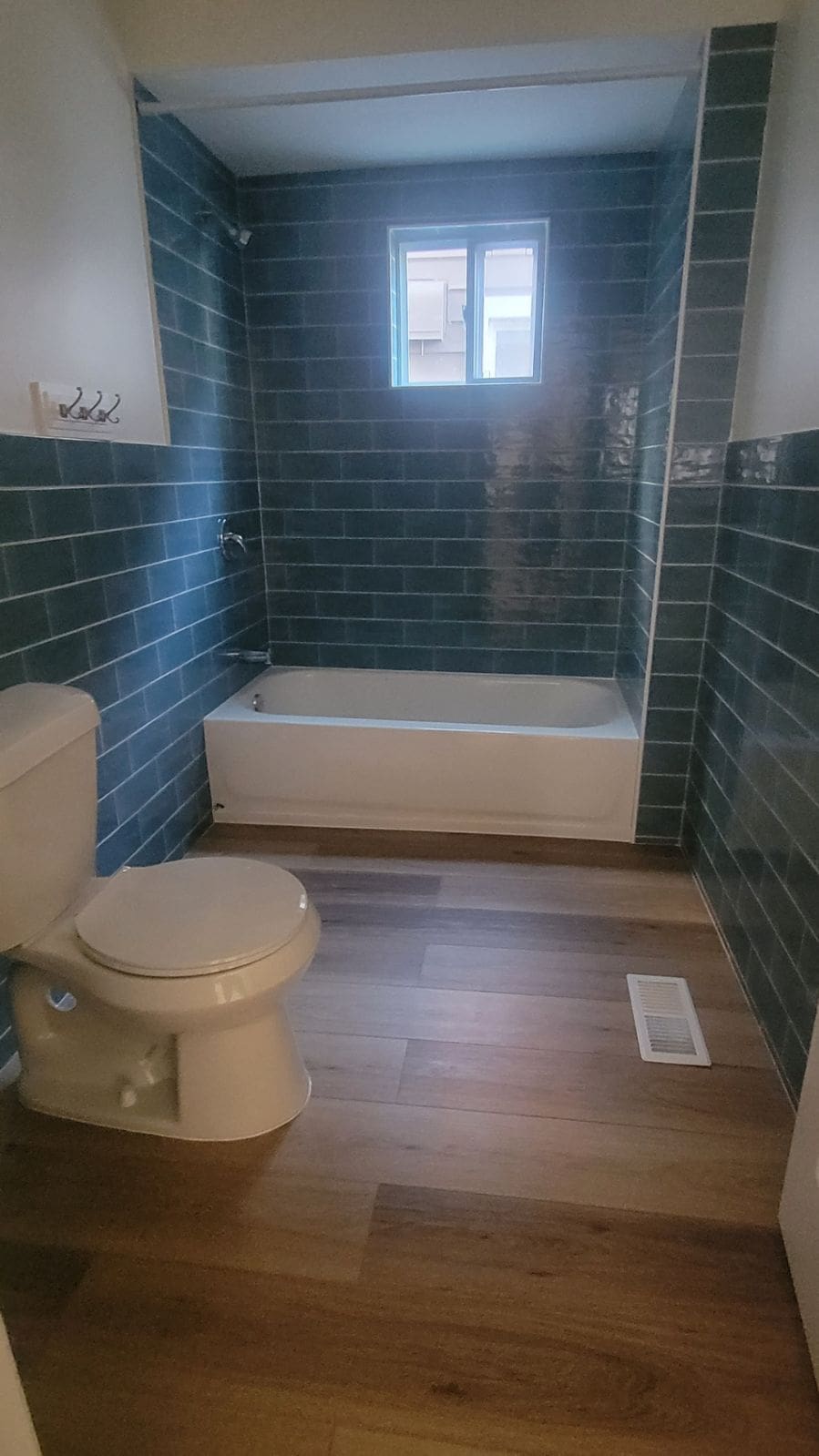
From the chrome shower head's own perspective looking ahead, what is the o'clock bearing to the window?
The window is roughly at 12 o'clock from the chrome shower head.

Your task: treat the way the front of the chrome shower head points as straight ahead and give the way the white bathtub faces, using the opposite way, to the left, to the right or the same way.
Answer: to the right

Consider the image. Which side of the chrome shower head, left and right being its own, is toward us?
right

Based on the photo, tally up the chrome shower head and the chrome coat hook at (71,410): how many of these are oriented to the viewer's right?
2

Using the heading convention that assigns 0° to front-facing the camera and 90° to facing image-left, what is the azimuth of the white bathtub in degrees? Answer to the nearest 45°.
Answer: approximately 0°

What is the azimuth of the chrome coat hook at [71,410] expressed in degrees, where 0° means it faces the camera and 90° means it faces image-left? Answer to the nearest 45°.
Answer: approximately 270°

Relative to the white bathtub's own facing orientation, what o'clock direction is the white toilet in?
The white toilet is roughly at 1 o'clock from the white bathtub.

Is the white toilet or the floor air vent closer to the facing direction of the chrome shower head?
the floor air vent

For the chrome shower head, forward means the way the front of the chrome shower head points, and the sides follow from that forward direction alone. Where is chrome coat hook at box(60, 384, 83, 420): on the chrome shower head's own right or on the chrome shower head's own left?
on the chrome shower head's own right

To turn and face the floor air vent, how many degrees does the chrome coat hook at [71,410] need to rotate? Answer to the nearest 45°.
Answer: approximately 45° to its right

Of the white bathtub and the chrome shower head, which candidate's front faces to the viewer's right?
the chrome shower head

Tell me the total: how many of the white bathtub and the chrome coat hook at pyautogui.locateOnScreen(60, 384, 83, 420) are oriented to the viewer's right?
1
